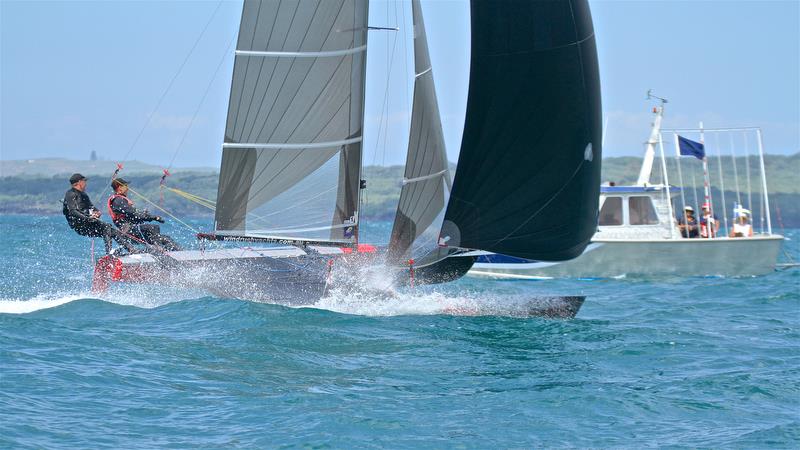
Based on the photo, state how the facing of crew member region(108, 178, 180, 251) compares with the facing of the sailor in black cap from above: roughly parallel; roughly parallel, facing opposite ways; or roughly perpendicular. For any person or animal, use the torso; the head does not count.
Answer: roughly parallel

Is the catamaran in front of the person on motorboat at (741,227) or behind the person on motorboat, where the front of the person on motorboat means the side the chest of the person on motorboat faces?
in front

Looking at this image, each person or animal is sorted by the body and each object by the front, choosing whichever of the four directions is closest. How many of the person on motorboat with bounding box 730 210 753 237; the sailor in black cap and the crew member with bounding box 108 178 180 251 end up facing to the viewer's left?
0

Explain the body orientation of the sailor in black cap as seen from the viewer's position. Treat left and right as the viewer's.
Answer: facing to the right of the viewer

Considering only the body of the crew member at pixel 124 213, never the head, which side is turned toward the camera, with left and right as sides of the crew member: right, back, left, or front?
right

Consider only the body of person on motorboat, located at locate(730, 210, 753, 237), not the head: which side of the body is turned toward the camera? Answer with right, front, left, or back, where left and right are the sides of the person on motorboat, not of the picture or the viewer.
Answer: front

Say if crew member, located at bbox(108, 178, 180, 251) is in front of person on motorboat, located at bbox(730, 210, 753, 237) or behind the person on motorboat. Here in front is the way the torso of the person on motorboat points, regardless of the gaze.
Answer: in front

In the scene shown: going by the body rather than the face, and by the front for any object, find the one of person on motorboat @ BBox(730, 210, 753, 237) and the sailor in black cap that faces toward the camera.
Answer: the person on motorboat

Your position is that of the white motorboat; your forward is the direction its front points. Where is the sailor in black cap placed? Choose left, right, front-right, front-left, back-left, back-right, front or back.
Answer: front-left

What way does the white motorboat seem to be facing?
to the viewer's left

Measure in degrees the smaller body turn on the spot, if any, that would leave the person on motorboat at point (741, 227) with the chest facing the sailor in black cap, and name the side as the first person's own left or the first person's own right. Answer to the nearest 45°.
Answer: approximately 45° to the first person's own right

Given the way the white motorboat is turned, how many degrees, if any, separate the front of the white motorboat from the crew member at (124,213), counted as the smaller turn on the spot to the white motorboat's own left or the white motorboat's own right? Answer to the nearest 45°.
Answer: approximately 45° to the white motorboat's own left
